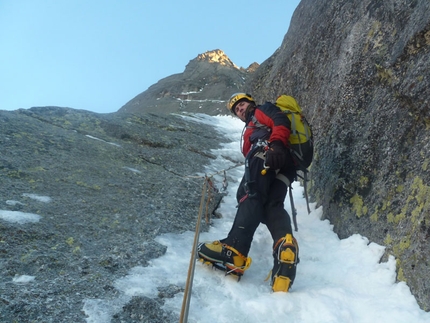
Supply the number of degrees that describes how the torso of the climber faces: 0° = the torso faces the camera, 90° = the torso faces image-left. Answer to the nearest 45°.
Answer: approximately 45°
